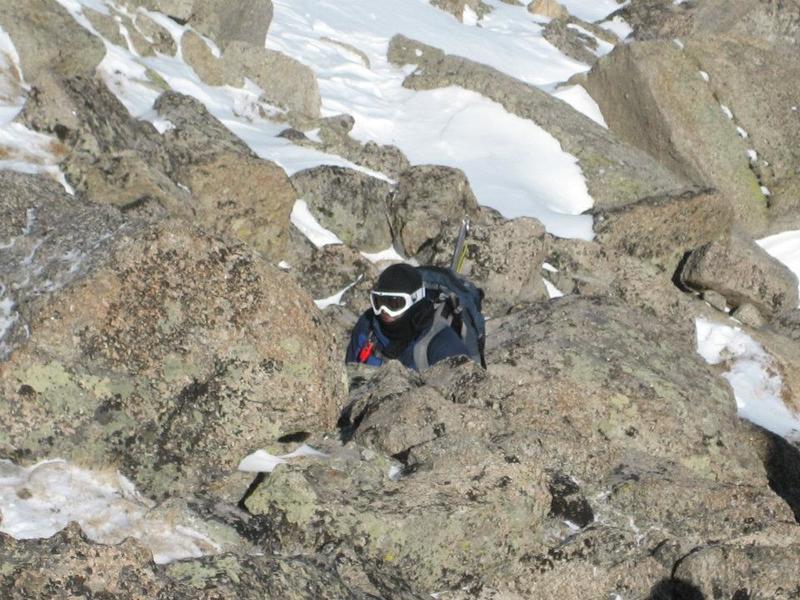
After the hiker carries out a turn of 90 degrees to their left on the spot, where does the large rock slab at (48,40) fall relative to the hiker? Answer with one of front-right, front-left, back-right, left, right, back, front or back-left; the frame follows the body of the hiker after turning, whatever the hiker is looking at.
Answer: back

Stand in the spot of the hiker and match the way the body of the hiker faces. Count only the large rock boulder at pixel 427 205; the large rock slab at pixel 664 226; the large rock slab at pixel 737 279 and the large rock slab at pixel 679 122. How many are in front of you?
0

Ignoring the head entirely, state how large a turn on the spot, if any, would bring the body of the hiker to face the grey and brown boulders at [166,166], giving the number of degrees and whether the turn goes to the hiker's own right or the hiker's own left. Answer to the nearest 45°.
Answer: approximately 90° to the hiker's own right

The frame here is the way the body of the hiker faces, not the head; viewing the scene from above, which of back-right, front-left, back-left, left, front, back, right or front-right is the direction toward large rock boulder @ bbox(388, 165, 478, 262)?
back-right

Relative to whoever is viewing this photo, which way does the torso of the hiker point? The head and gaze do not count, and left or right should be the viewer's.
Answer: facing the viewer and to the left of the viewer

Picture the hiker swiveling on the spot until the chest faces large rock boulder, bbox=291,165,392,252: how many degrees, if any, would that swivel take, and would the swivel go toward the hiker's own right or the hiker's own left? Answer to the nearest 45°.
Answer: approximately 135° to the hiker's own right

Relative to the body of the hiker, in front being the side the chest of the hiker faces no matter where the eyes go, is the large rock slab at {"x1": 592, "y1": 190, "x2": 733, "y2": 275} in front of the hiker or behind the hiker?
behind

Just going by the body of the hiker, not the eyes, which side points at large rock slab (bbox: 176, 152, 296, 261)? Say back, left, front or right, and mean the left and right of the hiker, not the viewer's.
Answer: right

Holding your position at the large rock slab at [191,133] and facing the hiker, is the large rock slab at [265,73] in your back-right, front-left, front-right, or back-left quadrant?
back-left

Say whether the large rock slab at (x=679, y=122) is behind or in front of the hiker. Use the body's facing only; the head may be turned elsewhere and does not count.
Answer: behind
